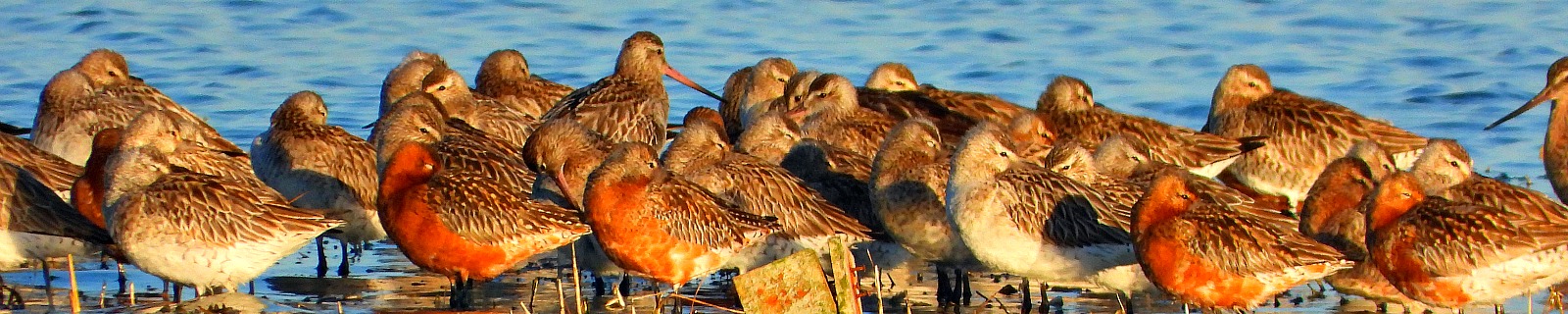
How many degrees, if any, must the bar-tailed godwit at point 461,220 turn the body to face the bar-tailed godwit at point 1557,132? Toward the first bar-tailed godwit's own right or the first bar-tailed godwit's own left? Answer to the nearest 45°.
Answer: approximately 180°

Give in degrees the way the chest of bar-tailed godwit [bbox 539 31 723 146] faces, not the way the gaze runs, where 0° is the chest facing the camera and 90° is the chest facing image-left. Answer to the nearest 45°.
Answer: approximately 270°

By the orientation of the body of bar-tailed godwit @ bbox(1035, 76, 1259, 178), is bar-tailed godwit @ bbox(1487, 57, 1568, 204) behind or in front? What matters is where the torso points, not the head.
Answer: behind

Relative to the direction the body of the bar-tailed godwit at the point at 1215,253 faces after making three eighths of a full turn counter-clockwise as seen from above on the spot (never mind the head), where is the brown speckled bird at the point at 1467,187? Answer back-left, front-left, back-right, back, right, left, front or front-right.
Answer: left

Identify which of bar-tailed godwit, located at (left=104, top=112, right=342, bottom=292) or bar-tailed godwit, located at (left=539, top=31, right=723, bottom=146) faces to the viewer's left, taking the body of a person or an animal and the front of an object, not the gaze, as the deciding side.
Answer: bar-tailed godwit, located at (left=104, top=112, right=342, bottom=292)

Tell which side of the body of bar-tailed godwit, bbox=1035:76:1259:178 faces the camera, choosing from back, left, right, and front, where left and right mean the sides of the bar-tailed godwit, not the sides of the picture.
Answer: left

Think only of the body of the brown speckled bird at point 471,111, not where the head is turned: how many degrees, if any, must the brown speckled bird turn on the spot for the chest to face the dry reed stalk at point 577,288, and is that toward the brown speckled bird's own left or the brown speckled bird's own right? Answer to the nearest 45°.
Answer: approximately 90° to the brown speckled bird's own left

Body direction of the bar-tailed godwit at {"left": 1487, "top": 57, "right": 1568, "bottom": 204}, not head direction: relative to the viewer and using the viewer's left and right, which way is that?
facing to the left of the viewer

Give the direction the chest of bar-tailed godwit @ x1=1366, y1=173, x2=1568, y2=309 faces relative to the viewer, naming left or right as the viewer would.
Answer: facing to the left of the viewer

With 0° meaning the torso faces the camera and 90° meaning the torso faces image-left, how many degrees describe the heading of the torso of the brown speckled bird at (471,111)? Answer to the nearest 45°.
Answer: approximately 90°

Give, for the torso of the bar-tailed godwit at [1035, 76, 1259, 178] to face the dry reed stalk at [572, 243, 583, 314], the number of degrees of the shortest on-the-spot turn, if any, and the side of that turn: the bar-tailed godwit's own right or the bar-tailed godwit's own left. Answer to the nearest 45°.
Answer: approximately 45° to the bar-tailed godwit's own left

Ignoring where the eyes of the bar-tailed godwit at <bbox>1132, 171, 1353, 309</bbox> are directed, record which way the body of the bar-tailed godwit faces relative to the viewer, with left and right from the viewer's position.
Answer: facing to the left of the viewer

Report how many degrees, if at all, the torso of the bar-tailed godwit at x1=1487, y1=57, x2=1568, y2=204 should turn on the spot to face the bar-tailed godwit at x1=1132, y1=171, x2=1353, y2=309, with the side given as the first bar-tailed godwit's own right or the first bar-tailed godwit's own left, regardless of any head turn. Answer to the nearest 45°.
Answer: approximately 90° to the first bar-tailed godwit's own left
